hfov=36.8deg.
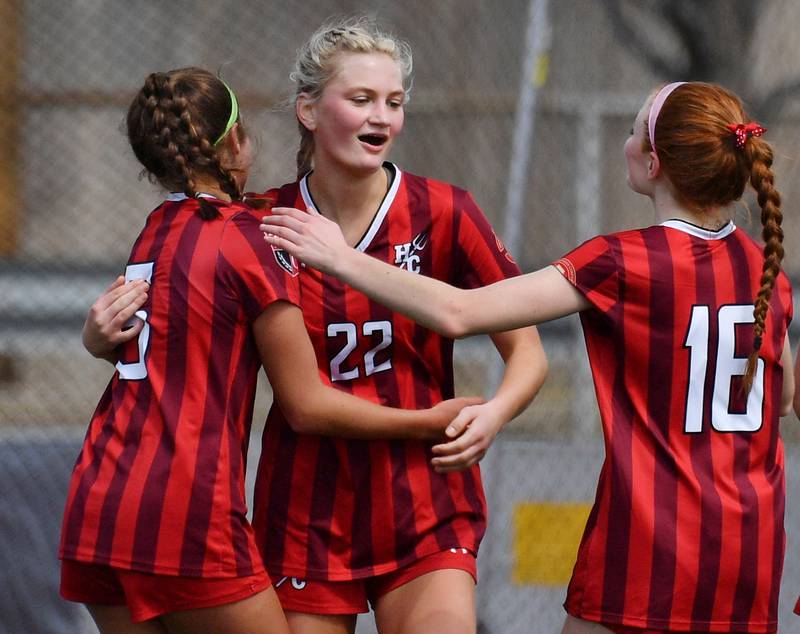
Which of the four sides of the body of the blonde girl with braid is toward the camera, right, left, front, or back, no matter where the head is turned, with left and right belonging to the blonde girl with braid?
front

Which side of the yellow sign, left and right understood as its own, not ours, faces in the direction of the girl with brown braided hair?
front

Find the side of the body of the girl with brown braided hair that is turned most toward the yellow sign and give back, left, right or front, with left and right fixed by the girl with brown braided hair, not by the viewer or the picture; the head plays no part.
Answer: front

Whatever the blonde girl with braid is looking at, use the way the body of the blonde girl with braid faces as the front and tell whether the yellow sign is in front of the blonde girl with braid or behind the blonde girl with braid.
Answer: behind

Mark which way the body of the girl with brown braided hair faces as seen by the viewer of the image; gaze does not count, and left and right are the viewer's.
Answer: facing away from the viewer and to the right of the viewer

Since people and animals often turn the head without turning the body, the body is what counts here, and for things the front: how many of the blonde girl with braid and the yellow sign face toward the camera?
2

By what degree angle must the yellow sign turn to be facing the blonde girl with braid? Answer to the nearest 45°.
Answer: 0° — it already faces them

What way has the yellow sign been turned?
toward the camera

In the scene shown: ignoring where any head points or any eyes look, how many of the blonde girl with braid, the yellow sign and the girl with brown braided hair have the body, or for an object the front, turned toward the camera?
2

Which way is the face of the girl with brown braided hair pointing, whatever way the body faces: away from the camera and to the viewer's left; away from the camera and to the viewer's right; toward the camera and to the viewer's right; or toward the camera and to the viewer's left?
away from the camera and to the viewer's right
